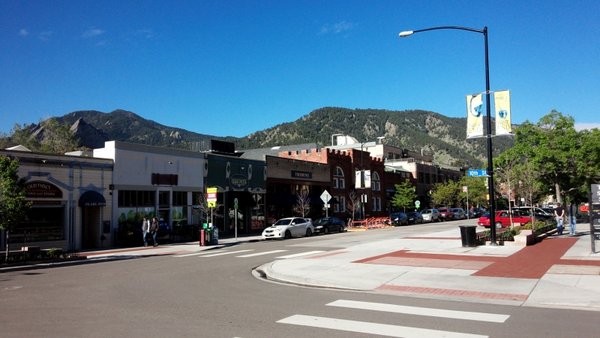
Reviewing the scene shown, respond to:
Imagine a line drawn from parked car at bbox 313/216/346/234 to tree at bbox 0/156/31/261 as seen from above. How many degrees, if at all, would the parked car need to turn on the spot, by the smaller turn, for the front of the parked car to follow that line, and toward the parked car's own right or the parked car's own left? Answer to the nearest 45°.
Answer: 0° — it already faces it

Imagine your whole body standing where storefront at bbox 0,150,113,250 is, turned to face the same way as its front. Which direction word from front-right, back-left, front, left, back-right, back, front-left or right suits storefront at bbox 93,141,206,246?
left

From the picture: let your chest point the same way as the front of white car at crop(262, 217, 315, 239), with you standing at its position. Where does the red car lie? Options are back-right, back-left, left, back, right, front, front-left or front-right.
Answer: back-left

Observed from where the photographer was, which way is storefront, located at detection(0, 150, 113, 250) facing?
facing the viewer and to the right of the viewer

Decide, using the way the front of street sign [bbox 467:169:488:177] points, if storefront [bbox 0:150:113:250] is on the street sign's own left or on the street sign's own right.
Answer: on the street sign's own right

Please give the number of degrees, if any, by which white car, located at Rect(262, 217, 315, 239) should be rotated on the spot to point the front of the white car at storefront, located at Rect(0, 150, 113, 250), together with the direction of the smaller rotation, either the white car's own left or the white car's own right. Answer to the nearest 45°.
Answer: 0° — it already faces it

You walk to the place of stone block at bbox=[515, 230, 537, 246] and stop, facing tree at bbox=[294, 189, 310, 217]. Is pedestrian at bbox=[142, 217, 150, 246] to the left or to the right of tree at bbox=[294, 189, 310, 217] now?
left

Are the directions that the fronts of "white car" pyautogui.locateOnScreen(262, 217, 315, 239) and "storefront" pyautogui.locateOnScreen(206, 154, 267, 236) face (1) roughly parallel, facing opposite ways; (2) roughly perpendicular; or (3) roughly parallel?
roughly perpendicular

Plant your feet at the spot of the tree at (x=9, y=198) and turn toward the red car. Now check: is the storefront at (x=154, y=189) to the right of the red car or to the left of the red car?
left

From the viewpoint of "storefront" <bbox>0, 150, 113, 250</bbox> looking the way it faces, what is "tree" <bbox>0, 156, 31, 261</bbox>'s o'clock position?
The tree is roughly at 2 o'clock from the storefront.

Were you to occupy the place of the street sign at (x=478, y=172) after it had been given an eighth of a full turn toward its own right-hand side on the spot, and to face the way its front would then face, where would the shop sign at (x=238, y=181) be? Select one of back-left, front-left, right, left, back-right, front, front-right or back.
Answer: right

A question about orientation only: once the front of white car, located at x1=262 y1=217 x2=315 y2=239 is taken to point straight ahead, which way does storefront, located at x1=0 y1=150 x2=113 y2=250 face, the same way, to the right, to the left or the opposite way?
to the left

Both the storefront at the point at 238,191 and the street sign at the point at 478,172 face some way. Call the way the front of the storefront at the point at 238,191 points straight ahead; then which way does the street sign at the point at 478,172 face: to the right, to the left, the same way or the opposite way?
to the right

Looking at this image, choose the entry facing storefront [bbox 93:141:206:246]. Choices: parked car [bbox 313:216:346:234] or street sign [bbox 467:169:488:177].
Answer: the parked car
